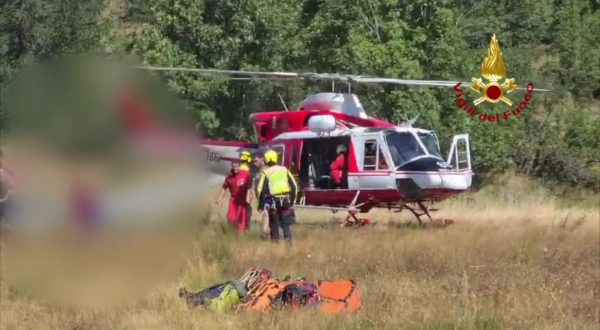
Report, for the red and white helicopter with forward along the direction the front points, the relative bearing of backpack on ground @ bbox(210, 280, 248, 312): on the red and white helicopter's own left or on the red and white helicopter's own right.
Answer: on the red and white helicopter's own right

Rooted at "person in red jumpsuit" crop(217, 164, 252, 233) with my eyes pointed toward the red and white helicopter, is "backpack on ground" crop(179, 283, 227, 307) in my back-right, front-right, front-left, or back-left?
back-right

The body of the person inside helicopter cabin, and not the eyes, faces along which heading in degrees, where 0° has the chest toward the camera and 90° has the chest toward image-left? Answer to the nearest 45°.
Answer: approximately 90°

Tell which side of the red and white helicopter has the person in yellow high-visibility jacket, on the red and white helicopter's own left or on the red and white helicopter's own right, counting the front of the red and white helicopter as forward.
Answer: on the red and white helicopter's own right

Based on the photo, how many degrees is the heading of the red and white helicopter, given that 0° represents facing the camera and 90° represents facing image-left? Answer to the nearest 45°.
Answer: approximately 315°

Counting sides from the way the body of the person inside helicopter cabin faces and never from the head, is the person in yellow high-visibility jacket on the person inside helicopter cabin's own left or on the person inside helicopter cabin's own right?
on the person inside helicopter cabin's own left

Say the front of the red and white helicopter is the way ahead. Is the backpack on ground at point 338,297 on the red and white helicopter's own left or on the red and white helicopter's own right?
on the red and white helicopter's own right

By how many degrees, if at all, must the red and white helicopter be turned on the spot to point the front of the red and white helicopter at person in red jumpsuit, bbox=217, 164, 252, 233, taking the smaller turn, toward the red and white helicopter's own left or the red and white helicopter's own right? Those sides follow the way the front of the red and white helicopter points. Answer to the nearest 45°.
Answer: approximately 90° to the red and white helicopter's own right
